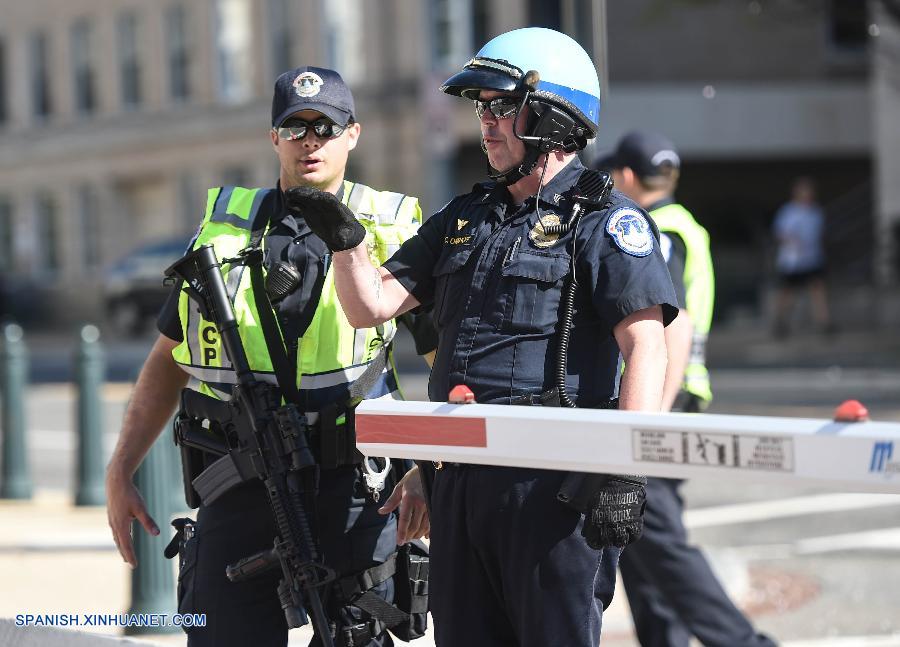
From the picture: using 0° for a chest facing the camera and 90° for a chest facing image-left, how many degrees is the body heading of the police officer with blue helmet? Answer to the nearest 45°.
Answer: approximately 45°
